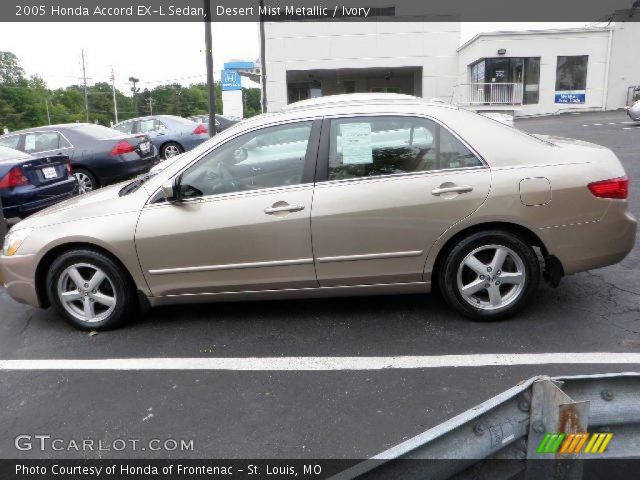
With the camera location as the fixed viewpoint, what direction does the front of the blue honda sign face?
facing the viewer

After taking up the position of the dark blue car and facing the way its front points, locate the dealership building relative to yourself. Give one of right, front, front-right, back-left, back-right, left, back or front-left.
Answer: right

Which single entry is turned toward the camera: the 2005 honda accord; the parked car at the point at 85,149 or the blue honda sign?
the blue honda sign

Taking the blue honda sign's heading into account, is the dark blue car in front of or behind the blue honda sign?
in front

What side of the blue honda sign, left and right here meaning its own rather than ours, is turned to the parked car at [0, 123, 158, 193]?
front

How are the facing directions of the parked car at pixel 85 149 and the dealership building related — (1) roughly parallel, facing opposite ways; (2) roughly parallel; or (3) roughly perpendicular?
roughly perpendicular

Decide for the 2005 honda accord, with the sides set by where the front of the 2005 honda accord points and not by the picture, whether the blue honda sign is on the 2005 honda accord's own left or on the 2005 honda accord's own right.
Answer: on the 2005 honda accord's own right

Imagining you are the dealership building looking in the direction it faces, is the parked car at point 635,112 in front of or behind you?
in front

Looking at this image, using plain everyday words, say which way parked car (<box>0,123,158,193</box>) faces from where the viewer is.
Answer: facing away from the viewer and to the left of the viewer

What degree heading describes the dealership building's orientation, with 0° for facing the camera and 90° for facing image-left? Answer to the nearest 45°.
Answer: approximately 0°

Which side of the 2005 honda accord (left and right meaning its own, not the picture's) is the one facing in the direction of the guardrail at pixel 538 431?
left

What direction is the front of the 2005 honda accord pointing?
to the viewer's left

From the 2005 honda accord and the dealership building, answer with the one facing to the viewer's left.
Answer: the 2005 honda accord

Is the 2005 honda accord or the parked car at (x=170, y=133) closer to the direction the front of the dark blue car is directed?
the parked car

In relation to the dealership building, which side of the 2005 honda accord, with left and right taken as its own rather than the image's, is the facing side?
right
